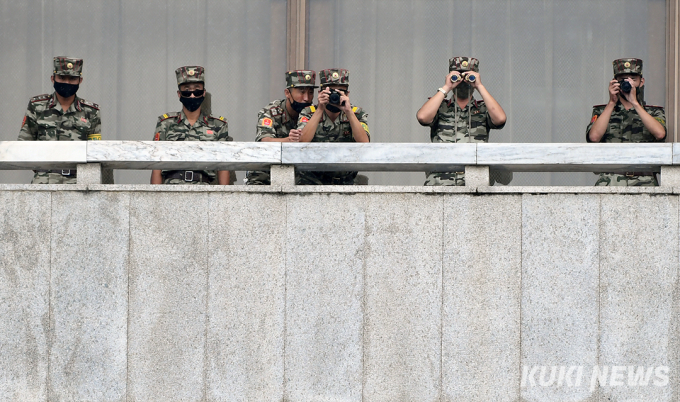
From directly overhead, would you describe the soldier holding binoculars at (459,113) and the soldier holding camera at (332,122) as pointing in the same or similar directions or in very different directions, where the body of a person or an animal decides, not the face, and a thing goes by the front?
same or similar directions

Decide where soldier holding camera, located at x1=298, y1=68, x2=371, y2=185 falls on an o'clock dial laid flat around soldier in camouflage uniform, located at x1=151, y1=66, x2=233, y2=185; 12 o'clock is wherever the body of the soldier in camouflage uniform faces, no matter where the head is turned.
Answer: The soldier holding camera is roughly at 10 o'clock from the soldier in camouflage uniform.

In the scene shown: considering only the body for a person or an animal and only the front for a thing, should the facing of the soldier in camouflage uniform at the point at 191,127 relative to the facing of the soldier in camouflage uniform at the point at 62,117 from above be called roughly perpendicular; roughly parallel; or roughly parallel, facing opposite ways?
roughly parallel

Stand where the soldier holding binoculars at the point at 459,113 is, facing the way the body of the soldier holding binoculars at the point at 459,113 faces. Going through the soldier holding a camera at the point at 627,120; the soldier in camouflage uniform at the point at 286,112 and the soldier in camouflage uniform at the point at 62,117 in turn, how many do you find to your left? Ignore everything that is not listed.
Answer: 1

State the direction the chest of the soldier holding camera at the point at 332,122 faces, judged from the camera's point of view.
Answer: toward the camera

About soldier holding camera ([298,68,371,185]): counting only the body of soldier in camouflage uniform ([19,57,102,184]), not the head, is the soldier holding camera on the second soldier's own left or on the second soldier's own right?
on the second soldier's own left

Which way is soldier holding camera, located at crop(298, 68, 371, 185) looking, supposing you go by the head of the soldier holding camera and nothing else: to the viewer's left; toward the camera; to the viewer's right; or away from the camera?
toward the camera

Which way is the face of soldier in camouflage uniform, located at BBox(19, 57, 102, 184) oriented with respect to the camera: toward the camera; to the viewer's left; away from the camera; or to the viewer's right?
toward the camera

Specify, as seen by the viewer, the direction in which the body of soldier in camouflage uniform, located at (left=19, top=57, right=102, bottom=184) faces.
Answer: toward the camera

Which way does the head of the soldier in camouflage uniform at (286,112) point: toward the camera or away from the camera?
toward the camera

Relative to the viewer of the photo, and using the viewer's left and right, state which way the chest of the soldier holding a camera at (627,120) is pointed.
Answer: facing the viewer

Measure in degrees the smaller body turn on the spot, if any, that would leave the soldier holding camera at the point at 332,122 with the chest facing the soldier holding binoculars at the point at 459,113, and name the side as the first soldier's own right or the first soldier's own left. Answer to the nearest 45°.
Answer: approximately 90° to the first soldier's own left

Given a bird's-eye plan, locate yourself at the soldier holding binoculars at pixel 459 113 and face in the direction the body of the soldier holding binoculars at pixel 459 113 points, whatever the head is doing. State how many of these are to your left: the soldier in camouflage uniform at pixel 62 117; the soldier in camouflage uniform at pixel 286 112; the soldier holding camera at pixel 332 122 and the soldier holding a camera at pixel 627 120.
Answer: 1

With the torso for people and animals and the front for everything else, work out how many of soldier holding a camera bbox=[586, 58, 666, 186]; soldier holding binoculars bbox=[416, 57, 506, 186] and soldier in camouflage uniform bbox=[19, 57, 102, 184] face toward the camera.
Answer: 3

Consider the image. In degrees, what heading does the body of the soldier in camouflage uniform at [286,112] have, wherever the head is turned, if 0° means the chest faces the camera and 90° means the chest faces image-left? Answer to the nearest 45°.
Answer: approximately 315°
